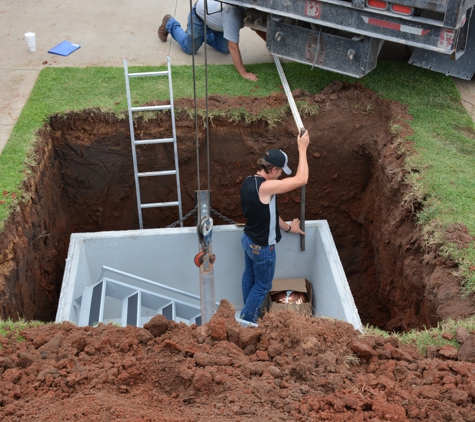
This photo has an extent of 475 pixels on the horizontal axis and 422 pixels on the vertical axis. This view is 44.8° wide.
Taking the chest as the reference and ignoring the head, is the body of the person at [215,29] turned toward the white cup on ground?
no

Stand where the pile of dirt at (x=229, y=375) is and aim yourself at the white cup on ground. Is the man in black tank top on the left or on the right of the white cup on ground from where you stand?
right

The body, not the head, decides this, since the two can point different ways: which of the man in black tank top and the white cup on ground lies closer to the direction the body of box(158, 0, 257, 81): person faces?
the man in black tank top

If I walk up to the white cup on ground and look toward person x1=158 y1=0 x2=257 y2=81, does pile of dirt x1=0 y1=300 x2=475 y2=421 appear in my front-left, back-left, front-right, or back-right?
front-right

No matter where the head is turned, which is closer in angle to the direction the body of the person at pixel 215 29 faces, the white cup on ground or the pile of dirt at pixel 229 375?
the pile of dirt
